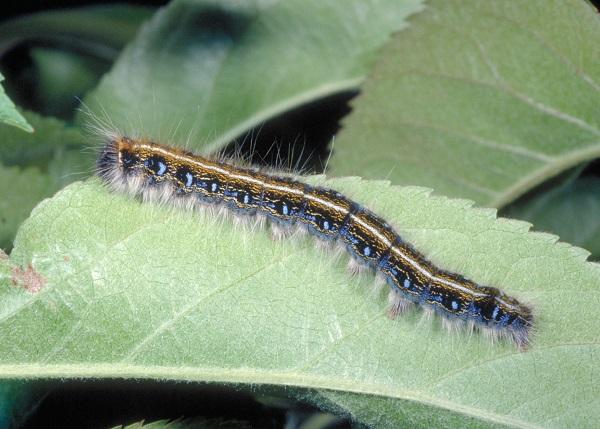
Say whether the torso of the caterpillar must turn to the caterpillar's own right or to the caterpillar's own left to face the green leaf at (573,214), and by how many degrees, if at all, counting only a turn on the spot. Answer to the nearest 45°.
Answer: approximately 135° to the caterpillar's own right

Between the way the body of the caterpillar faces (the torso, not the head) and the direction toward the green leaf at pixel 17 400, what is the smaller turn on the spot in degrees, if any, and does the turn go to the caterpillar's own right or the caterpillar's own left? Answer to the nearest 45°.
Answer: approximately 45° to the caterpillar's own left

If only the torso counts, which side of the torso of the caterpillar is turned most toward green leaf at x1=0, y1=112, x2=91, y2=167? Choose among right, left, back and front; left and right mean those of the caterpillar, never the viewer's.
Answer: front

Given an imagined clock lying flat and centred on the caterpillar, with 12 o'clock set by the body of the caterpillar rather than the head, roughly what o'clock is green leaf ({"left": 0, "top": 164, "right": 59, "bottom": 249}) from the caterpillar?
The green leaf is roughly at 12 o'clock from the caterpillar.

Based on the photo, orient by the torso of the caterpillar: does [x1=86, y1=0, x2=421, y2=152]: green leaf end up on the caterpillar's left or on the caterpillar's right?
on the caterpillar's right

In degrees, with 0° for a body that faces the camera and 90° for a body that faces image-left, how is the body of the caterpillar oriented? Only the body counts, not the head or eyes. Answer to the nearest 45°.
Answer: approximately 90°

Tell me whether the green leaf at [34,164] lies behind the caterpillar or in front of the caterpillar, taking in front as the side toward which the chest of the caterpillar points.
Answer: in front
